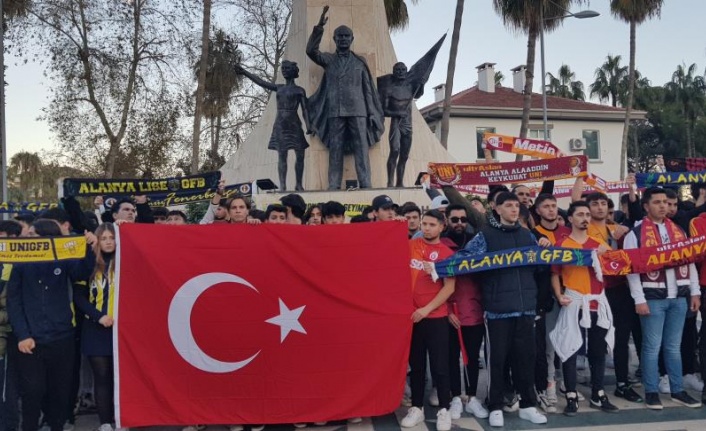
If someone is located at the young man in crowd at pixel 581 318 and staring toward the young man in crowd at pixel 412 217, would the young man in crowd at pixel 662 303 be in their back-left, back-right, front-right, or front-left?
back-right

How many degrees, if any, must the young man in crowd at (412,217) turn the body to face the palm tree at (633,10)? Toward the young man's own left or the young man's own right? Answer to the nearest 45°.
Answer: approximately 135° to the young man's own left

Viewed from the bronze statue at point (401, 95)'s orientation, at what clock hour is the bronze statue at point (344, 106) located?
the bronze statue at point (344, 106) is roughly at 2 o'clock from the bronze statue at point (401, 95).

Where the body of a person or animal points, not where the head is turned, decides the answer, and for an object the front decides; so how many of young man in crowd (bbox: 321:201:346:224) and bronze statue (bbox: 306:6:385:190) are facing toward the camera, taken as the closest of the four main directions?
2

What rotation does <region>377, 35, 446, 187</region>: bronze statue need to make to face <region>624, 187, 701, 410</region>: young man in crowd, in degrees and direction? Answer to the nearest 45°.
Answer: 0° — it already faces them

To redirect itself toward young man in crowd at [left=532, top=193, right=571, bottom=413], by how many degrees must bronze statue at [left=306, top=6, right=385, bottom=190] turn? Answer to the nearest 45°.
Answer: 0° — it already faces them

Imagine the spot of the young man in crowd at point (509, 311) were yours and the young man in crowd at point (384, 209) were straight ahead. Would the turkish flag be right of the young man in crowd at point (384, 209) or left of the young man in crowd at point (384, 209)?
left

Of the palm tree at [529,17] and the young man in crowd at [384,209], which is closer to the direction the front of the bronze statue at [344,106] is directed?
the young man in crowd

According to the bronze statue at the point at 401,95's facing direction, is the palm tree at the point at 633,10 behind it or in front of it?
behind

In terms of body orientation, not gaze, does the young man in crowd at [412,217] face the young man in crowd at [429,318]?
yes
